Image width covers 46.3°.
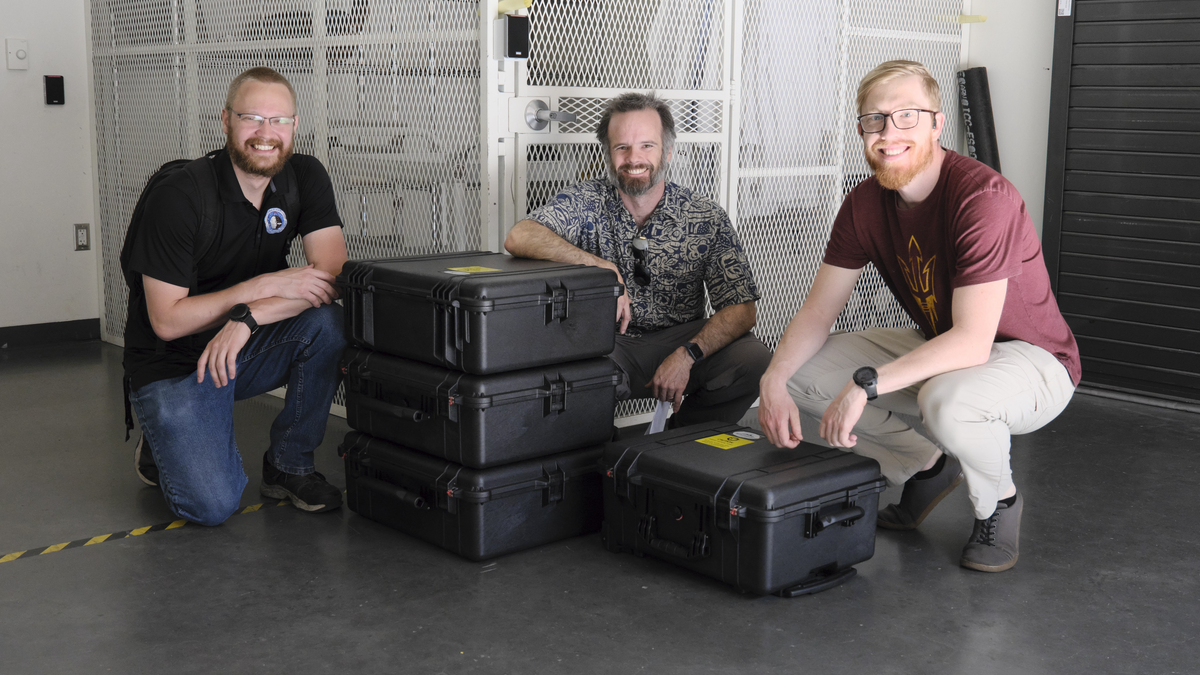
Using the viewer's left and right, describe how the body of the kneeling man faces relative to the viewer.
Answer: facing the viewer and to the right of the viewer

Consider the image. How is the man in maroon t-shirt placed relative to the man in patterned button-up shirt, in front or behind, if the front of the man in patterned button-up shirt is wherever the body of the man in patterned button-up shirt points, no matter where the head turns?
in front

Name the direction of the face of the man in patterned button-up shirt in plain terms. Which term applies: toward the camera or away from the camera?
toward the camera

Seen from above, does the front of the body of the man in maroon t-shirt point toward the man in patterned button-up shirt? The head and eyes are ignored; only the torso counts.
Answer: no

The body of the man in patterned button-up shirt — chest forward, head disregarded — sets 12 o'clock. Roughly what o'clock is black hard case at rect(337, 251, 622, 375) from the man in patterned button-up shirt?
The black hard case is roughly at 1 o'clock from the man in patterned button-up shirt.

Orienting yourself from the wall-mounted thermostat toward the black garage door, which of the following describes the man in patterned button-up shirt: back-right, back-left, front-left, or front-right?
front-right

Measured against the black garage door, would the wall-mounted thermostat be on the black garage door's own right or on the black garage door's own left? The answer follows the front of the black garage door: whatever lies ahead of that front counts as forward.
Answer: on the black garage door's own right

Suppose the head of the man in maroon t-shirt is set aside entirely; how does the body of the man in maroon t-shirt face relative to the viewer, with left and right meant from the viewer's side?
facing the viewer and to the left of the viewer

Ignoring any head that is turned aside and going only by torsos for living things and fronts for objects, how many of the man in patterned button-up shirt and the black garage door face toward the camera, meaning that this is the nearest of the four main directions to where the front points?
2

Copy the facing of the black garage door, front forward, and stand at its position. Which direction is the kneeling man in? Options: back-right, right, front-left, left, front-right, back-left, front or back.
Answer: front-right

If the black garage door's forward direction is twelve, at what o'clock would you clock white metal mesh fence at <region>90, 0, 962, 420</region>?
The white metal mesh fence is roughly at 2 o'clock from the black garage door.

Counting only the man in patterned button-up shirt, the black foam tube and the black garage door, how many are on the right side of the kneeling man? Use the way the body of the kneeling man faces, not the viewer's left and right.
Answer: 0

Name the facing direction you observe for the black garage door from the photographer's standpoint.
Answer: facing the viewer

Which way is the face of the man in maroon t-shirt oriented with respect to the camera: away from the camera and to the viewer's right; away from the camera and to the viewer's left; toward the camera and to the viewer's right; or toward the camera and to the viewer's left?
toward the camera and to the viewer's left

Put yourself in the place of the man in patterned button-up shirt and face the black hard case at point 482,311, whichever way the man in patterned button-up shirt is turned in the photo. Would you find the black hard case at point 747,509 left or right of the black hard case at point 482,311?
left

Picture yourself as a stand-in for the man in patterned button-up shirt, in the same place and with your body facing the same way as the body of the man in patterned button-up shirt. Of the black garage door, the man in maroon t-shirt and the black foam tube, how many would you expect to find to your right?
0

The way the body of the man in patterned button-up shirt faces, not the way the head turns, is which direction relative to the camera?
toward the camera

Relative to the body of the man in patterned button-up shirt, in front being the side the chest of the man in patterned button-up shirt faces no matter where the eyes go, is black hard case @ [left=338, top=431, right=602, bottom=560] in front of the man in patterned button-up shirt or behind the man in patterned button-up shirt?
in front
